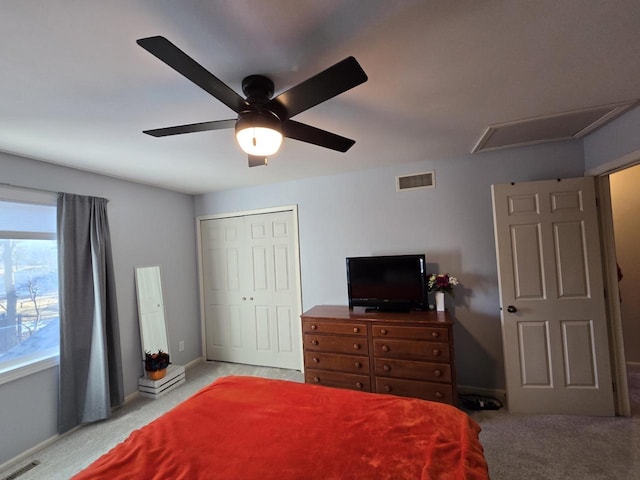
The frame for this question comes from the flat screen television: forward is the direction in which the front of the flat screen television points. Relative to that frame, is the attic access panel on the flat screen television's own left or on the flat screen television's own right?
on the flat screen television's own left

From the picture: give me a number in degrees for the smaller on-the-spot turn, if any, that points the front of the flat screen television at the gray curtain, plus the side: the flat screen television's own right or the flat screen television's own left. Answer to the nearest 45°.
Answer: approximately 90° to the flat screen television's own right

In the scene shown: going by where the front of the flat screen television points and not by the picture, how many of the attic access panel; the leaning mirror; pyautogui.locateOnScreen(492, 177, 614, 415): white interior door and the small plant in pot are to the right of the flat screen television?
2

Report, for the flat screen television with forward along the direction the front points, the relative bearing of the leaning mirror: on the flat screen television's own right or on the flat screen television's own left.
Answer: on the flat screen television's own right

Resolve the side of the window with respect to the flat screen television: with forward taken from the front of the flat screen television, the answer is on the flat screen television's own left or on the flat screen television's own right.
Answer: on the flat screen television's own right

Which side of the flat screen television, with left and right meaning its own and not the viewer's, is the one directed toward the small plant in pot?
right

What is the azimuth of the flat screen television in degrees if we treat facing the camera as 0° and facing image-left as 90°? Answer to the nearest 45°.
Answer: approximately 0°
